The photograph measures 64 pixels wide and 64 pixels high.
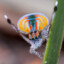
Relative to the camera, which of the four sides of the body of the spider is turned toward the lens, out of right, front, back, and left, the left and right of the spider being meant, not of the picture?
front
